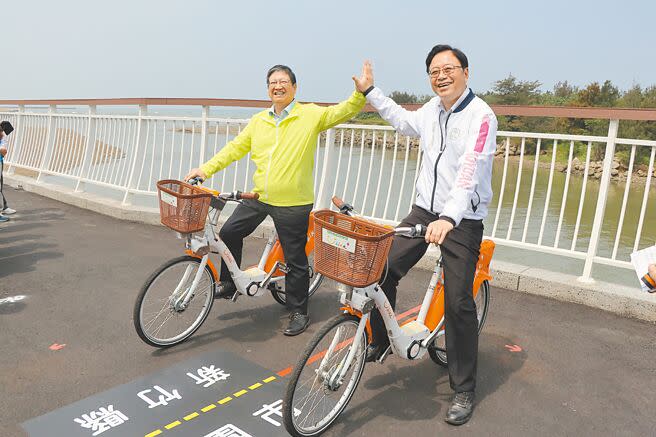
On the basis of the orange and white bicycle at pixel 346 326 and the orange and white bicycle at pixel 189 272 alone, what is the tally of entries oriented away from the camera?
0

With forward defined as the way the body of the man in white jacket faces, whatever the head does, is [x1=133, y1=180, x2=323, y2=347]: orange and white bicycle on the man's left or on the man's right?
on the man's right

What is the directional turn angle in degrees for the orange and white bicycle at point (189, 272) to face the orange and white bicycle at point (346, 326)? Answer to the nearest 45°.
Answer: approximately 90° to its left

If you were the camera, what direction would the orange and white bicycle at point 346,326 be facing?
facing the viewer and to the left of the viewer

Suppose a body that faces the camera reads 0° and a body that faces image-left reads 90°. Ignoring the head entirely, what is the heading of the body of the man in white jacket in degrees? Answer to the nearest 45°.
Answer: approximately 45°

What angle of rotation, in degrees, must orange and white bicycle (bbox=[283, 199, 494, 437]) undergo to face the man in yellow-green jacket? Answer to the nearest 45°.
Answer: approximately 90° to its right

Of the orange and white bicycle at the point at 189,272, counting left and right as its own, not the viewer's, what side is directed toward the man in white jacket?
left

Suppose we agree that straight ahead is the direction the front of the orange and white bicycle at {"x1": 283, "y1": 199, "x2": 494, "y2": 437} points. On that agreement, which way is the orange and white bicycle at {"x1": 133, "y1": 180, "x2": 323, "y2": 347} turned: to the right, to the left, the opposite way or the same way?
the same way

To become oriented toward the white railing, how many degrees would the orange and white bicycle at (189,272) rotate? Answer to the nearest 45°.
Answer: approximately 135° to its right

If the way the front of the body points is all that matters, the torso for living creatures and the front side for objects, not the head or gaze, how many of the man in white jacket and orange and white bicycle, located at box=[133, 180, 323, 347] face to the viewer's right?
0

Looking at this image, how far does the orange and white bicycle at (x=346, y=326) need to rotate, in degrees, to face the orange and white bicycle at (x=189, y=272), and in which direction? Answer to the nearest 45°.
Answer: approximately 90° to its right

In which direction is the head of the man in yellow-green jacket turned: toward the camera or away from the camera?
toward the camera

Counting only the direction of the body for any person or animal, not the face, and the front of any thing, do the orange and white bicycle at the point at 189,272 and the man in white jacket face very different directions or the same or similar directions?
same or similar directions

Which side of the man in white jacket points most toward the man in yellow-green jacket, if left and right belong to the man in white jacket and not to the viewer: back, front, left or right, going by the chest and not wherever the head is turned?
right
